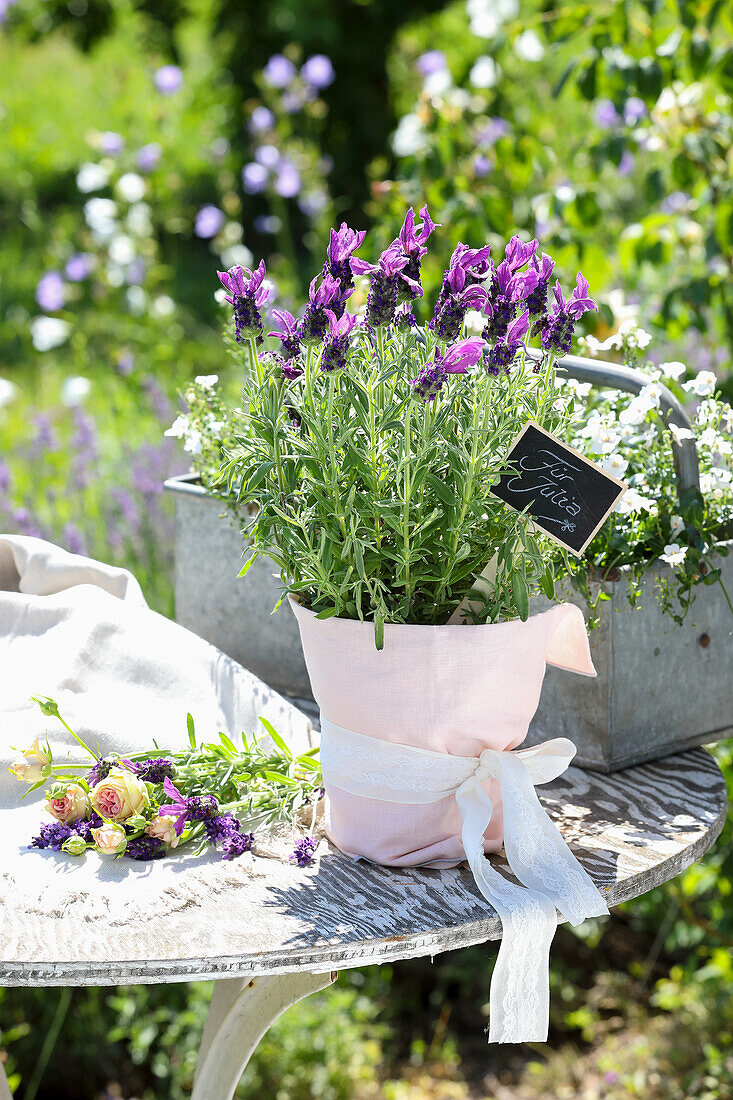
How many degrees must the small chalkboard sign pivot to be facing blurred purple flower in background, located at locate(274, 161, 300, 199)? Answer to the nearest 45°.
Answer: approximately 180°

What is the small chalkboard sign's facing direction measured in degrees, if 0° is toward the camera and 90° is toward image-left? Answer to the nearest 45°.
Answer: approximately 0°

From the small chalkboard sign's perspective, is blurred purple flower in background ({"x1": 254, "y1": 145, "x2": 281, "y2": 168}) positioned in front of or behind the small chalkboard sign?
behind

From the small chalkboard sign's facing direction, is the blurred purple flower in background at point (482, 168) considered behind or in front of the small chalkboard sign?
behind

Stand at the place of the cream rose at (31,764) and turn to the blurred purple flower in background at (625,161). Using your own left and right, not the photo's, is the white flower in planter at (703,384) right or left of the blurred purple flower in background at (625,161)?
right
